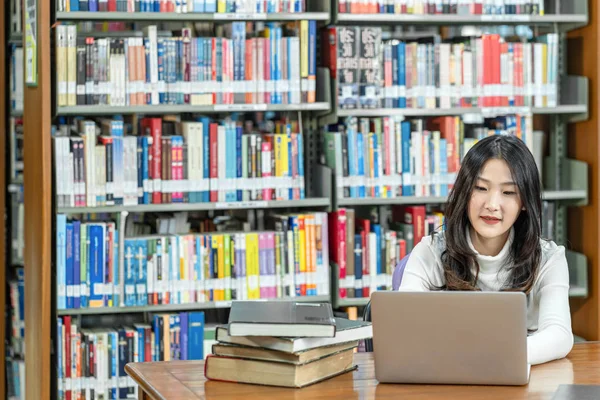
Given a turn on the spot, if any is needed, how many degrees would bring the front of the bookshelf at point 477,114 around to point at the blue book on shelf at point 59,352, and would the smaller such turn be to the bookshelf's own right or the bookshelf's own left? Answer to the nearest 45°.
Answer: approximately 90° to the bookshelf's own right

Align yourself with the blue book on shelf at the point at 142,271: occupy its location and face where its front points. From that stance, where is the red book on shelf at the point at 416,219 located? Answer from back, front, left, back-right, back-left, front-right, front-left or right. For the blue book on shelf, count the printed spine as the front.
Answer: left

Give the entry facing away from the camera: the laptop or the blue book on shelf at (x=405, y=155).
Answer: the laptop

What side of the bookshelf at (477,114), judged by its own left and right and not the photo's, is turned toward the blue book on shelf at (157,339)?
right

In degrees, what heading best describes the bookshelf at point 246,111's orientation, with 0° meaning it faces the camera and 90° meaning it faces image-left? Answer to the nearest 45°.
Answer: approximately 0°
